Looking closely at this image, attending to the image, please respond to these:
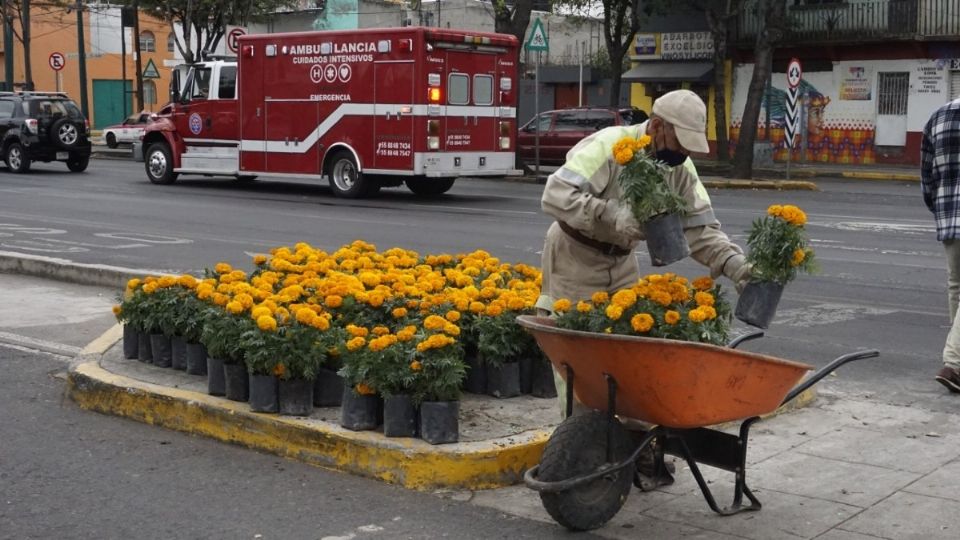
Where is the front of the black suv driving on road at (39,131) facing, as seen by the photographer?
facing away from the viewer and to the left of the viewer

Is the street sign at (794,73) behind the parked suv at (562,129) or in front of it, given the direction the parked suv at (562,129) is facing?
behind

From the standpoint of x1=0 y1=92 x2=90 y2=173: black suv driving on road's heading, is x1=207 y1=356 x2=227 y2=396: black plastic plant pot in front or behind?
behind

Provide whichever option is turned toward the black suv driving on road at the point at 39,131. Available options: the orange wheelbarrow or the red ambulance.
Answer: the red ambulance

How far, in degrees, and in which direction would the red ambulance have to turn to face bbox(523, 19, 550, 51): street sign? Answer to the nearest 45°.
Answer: approximately 90° to its right

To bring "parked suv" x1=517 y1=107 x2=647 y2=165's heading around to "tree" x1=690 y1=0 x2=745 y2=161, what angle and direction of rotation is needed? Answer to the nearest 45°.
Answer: approximately 135° to its right

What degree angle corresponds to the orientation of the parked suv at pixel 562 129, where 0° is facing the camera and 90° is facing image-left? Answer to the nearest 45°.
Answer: approximately 90°

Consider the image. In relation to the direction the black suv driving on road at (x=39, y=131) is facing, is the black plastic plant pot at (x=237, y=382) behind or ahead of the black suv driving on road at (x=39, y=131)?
behind

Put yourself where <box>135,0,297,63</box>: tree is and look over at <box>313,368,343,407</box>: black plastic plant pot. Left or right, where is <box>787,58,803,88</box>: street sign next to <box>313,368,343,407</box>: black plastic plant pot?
left

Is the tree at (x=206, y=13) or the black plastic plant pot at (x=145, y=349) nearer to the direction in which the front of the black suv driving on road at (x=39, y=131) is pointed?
the tree

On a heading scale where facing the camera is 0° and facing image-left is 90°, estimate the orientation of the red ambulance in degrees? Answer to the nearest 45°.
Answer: approximately 135°
